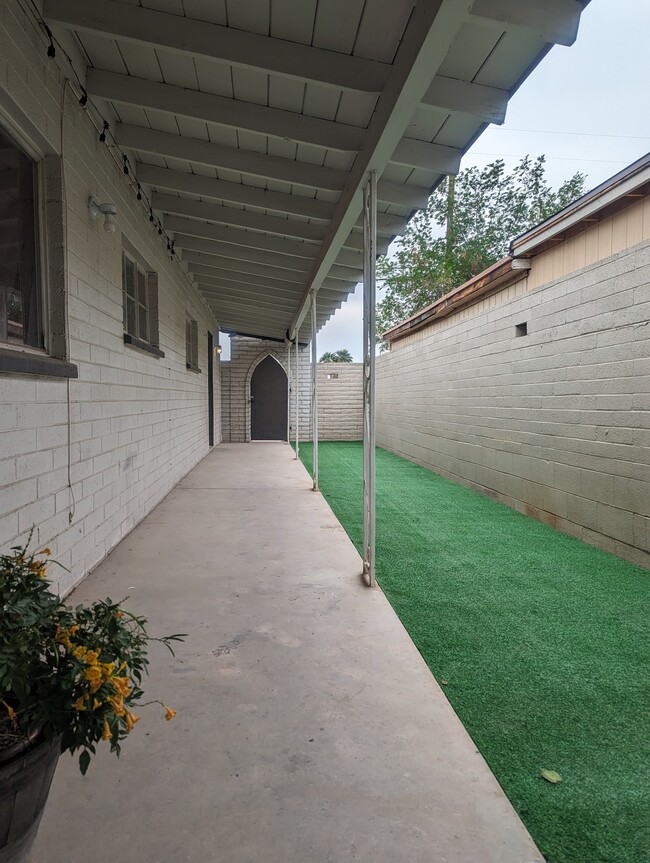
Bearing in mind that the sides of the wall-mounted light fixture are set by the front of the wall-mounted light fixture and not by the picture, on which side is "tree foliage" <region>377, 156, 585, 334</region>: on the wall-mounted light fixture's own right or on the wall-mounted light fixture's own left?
on the wall-mounted light fixture's own left

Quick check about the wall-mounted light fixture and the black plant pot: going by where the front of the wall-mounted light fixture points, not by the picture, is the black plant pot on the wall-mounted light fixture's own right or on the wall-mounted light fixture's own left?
on the wall-mounted light fixture's own right

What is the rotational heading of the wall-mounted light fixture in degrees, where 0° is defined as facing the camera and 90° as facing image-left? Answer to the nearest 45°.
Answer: approximately 270°

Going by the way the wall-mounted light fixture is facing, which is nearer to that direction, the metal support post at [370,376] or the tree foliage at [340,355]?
the metal support post

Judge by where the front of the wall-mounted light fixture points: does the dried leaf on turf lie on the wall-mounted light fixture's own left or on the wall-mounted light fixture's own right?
on the wall-mounted light fixture's own right

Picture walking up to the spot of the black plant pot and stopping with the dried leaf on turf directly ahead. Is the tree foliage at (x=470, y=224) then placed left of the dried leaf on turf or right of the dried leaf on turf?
left

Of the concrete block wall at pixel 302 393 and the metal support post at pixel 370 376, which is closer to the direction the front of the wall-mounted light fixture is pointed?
the metal support post
